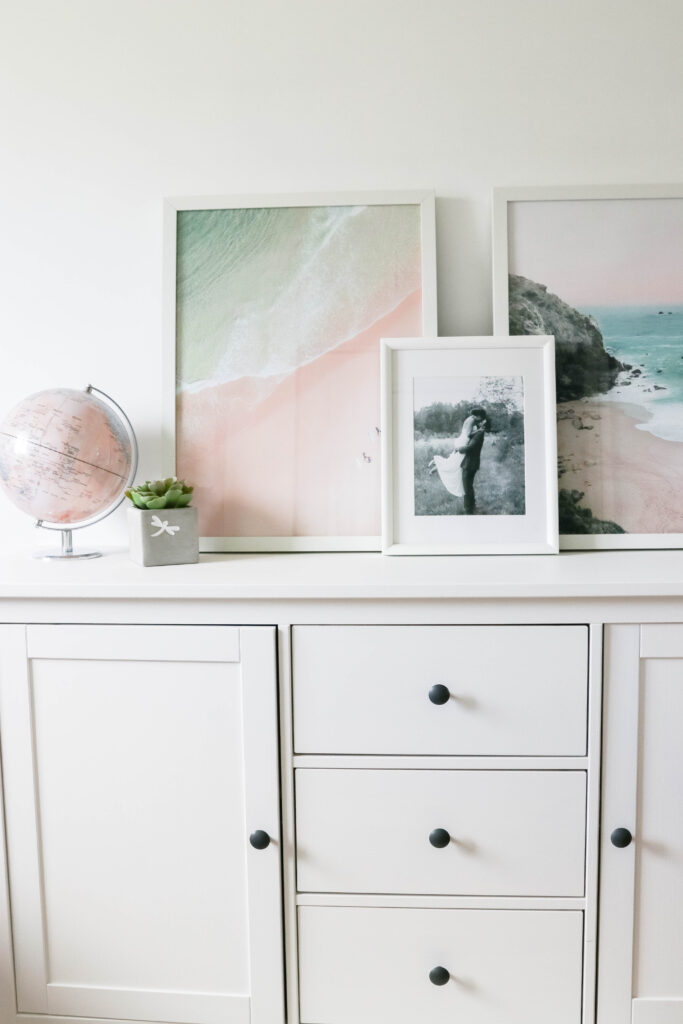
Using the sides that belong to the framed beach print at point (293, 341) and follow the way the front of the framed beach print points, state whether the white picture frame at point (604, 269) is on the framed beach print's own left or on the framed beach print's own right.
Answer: on the framed beach print's own left

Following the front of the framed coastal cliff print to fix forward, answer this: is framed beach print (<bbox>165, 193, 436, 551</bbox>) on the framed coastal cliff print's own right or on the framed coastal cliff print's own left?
on the framed coastal cliff print's own right

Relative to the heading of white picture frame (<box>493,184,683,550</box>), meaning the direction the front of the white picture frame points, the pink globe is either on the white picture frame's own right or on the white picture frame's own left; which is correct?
on the white picture frame's own right

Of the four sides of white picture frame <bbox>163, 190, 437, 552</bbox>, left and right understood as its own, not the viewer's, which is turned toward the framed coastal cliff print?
left

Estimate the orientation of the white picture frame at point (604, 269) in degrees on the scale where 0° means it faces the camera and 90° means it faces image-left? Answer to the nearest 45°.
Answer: approximately 0°

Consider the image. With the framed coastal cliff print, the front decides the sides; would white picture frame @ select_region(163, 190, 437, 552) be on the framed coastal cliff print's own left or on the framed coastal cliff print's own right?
on the framed coastal cliff print's own right

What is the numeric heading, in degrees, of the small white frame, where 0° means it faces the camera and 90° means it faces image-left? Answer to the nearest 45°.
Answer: approximately 0°
